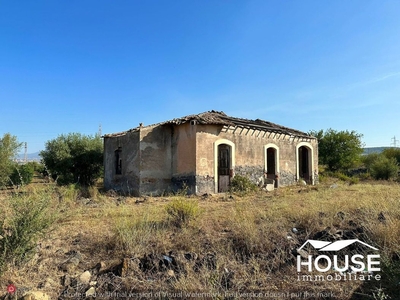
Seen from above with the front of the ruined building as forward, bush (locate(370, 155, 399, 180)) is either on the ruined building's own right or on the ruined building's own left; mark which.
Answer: on the ruined building's own left

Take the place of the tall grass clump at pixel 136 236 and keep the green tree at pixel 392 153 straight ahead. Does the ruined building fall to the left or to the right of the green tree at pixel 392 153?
left

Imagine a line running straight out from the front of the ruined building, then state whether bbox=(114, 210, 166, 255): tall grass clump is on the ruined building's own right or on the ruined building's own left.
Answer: on the ruined building's own right

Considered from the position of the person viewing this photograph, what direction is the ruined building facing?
facing the viewer and to the right of the viewer

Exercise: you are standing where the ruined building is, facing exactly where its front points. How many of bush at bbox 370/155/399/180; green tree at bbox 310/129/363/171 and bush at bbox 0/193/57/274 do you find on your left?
2

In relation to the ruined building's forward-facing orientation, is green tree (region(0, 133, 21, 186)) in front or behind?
behind

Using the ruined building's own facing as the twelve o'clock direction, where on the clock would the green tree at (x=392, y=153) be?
The green tree is roughly at 9 o'clock from the ruined building.

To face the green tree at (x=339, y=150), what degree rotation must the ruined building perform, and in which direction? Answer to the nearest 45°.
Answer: approximately 90° to its left

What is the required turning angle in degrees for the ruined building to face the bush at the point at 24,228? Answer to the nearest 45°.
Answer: approximately 45° to its right

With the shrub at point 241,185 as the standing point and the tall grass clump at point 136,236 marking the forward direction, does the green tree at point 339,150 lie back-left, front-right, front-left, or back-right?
back-left

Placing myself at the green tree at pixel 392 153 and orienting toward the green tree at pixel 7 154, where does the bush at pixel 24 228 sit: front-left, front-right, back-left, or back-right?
front-left

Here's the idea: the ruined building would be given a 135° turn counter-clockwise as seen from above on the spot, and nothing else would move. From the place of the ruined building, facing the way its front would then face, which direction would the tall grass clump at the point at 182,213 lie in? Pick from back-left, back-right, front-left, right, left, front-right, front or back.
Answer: back
